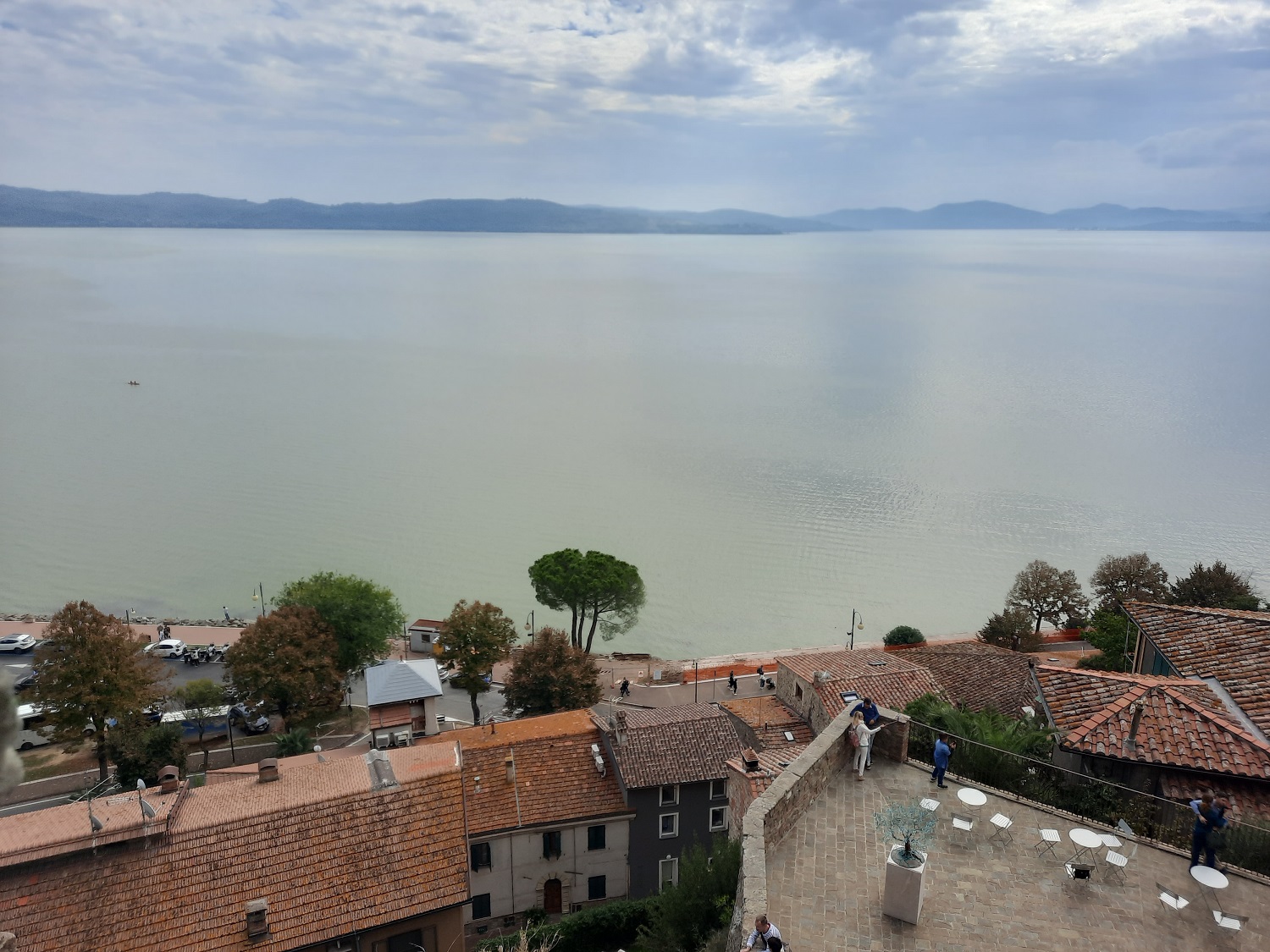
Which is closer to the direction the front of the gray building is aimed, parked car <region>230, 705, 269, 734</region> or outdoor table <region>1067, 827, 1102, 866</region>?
the outdoor table

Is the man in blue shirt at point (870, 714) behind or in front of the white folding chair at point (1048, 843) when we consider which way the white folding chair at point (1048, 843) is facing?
behind

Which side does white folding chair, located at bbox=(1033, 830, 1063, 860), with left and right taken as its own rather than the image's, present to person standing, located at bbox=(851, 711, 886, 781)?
back

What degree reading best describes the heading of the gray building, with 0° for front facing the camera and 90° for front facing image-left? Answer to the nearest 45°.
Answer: approximately 0°

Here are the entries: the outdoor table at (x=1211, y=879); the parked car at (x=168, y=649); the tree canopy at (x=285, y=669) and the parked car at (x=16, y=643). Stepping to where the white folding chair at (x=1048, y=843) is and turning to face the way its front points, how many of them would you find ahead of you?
1

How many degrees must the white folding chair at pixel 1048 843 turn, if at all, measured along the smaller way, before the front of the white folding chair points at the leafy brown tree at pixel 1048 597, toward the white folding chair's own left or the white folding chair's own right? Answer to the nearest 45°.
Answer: approximately 90° to the white folding chair's own left

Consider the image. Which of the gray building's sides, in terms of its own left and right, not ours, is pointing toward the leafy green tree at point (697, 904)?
front

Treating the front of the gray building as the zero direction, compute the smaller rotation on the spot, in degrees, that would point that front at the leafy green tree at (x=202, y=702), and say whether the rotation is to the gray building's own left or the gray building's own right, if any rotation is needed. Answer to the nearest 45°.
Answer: approximately 135° to the gray building's own right

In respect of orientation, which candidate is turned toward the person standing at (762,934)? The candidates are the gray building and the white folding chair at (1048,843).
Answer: the gray building

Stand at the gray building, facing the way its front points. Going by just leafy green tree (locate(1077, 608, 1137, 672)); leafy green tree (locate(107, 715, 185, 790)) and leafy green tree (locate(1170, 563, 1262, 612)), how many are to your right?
1

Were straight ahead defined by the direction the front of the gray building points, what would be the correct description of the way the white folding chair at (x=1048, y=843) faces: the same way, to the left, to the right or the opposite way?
to the left

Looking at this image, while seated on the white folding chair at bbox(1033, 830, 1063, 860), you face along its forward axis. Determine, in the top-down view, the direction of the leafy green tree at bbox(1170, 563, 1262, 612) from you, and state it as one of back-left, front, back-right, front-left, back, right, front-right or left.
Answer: left

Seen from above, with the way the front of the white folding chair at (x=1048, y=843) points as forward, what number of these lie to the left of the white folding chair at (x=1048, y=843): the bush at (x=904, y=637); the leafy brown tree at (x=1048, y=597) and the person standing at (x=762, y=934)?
2

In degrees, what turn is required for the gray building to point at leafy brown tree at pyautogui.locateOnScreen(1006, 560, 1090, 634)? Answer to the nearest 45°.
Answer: approximately 135° to its left

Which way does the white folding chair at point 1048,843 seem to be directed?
to the viewer's right
